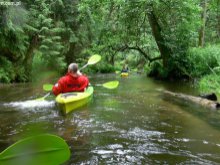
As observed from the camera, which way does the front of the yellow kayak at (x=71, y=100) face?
facing away from the viewer and to the right of the viewer

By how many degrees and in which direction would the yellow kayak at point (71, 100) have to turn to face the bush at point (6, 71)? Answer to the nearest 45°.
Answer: approximately 45° to its left

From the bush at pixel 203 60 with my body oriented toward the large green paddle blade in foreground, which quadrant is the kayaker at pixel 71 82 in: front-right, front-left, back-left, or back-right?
front-right

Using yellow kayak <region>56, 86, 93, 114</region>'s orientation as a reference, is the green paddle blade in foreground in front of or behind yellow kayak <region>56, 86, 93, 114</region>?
behind

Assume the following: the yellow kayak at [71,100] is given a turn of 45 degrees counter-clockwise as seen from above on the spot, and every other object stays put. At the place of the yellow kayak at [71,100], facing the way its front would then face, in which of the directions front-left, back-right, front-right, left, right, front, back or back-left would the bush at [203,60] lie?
front-right
